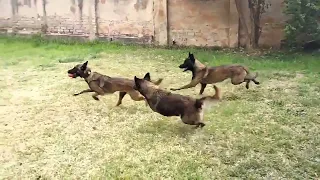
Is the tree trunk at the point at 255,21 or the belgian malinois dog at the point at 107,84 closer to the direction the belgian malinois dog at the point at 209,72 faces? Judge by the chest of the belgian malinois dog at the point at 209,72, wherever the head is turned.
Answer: the belgian malinois dog

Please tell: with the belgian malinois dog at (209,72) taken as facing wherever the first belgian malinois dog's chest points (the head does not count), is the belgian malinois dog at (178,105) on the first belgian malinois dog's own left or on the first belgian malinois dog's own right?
on the first belgian malinois dog's own left

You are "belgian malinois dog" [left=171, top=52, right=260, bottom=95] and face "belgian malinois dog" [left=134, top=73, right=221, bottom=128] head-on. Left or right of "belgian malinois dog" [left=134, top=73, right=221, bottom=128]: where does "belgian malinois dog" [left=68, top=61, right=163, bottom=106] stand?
right

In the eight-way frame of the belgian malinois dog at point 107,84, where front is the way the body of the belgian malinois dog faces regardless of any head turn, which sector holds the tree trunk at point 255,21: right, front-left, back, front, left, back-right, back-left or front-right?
back-right

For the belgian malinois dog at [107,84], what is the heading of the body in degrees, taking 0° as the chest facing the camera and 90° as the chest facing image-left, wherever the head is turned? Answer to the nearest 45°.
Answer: approximately 90°

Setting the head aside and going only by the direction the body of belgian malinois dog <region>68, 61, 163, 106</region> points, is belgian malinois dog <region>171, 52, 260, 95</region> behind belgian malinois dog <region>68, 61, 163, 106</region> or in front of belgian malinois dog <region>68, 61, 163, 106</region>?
behind

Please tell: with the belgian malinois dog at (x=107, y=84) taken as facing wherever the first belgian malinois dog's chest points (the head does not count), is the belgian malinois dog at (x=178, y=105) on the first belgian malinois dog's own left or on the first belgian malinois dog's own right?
on the first belgian malinois dog's own left

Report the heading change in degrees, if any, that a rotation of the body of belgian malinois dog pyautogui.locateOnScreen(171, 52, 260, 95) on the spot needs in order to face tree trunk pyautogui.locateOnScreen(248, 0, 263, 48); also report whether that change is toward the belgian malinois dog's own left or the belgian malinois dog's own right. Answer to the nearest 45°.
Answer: approximately 90° to the belgian malinois dog's own right

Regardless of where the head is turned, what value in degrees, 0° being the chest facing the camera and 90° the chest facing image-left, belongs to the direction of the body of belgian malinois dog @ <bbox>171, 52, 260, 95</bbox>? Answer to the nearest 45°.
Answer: approximately 90°

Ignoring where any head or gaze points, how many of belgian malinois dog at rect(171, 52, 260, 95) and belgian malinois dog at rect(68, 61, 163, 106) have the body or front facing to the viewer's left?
2

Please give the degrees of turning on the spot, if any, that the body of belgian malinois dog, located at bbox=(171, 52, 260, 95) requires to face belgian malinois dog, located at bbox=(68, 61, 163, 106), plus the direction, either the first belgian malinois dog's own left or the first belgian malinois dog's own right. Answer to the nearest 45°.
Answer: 0° — it already faces it
